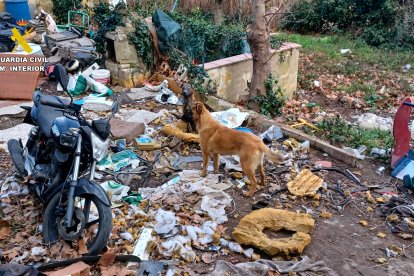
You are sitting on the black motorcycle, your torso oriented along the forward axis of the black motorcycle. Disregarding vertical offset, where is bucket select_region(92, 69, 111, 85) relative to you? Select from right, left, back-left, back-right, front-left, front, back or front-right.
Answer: back-left

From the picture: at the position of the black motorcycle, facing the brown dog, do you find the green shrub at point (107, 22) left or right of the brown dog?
left

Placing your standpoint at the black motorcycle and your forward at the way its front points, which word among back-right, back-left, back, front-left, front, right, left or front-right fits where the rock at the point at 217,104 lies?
left

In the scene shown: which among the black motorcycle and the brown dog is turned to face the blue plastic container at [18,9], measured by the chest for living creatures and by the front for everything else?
the brown dog

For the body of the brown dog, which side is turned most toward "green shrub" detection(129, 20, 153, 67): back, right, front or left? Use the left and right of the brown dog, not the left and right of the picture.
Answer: front

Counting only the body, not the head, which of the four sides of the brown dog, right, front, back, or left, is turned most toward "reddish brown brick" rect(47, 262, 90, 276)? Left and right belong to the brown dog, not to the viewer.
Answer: left

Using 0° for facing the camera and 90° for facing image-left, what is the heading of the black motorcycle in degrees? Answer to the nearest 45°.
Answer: approximately 315°

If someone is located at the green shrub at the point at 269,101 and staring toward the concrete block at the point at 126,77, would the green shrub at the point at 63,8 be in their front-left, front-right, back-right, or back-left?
front-right

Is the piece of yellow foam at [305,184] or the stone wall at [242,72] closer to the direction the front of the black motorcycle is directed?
the piece of yellow foam

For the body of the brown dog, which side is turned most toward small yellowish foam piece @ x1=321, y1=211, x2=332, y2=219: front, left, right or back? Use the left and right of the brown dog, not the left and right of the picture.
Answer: back

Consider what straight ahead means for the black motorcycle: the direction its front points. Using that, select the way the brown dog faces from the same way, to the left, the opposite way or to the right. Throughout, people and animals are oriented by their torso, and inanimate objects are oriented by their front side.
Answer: the opposite way

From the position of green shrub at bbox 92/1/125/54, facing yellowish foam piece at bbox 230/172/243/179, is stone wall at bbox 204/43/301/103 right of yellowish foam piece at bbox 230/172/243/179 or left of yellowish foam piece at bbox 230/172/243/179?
left

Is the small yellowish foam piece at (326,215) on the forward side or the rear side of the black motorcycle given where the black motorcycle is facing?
on the forward side

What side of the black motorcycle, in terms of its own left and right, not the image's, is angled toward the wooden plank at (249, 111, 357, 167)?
left

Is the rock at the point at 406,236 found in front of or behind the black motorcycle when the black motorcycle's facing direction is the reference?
in front

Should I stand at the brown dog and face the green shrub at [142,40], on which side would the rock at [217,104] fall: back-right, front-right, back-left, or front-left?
front-right

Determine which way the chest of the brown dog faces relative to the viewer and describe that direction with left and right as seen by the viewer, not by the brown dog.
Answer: facing away from the viewer and to the left of the viewer

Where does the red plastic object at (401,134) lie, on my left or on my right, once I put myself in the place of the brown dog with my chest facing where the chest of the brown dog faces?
on my right

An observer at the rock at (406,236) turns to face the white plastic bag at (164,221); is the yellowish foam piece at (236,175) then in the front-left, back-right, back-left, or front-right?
front-right

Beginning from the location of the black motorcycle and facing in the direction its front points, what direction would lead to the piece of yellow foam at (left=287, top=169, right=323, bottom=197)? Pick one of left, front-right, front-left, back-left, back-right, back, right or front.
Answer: front-left
